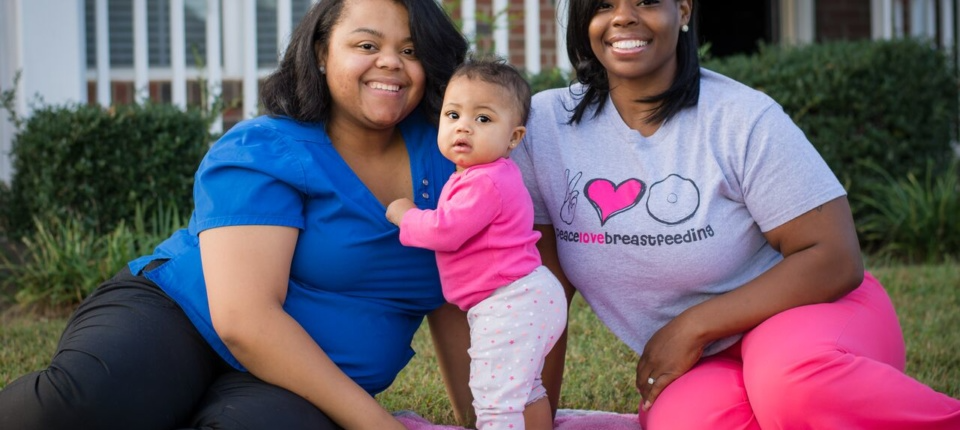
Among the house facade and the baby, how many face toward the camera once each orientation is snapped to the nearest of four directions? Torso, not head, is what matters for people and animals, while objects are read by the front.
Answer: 1

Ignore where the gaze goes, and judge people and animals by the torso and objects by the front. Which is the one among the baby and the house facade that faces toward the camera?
the house facade

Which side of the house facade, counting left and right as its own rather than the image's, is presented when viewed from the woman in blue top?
front

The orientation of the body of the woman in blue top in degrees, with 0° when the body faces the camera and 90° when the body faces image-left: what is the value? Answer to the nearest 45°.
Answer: approximately 315°

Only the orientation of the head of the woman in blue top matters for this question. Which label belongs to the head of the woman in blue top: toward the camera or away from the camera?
toward the camera

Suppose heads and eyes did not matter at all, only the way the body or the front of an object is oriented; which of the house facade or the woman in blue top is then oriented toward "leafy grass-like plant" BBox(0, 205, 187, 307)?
the house facade

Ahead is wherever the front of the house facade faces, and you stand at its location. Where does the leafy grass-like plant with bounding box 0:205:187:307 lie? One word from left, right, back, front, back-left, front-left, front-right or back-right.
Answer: front

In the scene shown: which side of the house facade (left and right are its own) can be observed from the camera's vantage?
front
